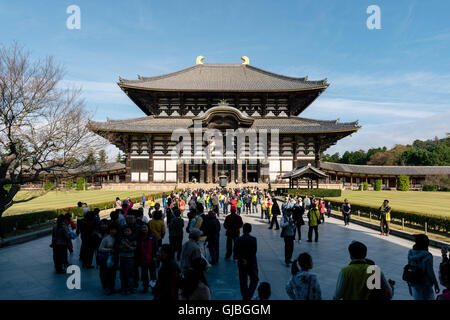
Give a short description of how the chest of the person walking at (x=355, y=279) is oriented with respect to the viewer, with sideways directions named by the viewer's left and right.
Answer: facing away from the viewer

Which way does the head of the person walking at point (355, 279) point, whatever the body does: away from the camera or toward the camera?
away from the camera

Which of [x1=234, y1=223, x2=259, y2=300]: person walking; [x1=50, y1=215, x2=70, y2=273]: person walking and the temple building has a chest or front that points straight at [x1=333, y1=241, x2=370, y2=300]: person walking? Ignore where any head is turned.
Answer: the temple building

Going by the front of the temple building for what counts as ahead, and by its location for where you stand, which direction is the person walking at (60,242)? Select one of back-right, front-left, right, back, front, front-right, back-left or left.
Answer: front

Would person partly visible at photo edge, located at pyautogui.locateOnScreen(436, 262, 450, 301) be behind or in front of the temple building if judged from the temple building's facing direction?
in front

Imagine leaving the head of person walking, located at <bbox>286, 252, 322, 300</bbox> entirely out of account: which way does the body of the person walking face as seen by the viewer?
away from the camera

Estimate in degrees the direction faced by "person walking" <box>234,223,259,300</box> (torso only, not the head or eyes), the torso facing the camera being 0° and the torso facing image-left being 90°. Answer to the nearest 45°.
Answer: approximately 180°

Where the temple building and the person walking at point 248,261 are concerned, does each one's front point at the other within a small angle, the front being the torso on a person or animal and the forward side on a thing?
yes

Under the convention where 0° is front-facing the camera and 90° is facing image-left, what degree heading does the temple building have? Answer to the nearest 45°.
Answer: approximately 0°

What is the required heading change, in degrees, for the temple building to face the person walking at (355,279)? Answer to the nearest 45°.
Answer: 0° — it already faces them
